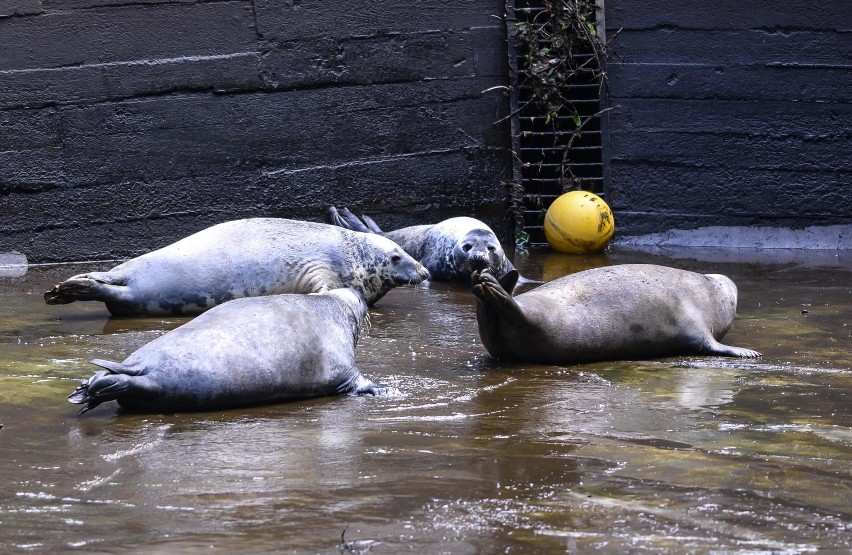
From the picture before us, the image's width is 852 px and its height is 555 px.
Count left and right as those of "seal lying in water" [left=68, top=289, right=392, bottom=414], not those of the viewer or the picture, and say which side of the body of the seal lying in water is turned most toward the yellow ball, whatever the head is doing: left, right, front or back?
front

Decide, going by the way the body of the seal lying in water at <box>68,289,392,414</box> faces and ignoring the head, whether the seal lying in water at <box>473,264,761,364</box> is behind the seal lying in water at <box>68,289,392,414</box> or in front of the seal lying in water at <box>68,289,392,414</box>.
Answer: in front

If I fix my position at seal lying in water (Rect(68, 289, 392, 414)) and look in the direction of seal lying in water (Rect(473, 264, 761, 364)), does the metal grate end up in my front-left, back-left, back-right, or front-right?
front-left

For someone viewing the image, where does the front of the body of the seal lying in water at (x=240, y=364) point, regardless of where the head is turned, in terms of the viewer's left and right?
facing away from the viewer and to the right of the viewer

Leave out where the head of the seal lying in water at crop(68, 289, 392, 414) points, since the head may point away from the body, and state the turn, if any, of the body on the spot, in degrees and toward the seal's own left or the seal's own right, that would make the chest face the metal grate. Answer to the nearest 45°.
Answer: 0° — it already faces it

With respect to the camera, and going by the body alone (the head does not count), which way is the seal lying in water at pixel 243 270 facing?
to the viewer's right

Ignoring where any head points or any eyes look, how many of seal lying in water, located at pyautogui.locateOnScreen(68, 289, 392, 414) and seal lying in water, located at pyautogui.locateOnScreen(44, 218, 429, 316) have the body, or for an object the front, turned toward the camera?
0

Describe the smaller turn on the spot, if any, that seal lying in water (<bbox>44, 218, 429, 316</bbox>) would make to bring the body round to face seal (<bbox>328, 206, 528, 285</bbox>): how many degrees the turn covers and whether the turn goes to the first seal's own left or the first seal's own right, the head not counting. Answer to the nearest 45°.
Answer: approximately 45° to the first seal's own left

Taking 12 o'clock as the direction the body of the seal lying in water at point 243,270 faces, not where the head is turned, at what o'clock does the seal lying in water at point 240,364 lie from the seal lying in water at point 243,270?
the seal lying in water at point 240,364 is roughly at 3 o'clock from the seal lying in water at point 243,270.

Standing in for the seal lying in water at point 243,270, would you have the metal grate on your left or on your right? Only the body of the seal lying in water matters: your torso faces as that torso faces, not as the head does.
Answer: on your left
